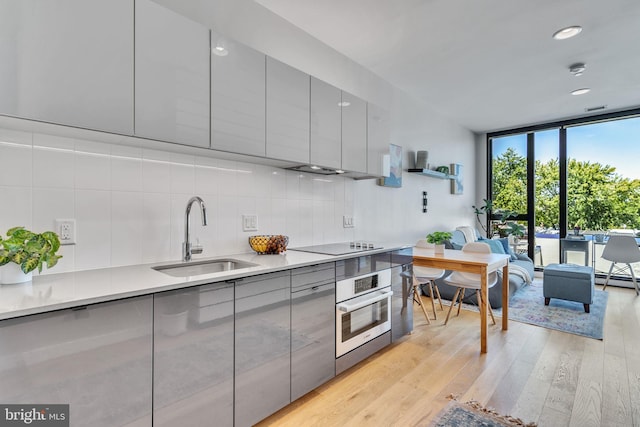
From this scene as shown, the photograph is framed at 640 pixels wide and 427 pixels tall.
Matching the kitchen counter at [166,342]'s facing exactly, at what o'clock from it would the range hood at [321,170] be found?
The range hood is roughly at 9 o'clock from the kitchen counter.

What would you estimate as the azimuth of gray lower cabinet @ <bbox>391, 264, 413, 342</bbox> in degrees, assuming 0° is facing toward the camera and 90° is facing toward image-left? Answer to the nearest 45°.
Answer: approximately 315°

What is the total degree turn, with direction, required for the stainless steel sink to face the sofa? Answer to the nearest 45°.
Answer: approximately 45° to its left

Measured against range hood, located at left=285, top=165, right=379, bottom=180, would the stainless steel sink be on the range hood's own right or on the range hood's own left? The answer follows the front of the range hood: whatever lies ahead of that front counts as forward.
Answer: on the range hood's own right

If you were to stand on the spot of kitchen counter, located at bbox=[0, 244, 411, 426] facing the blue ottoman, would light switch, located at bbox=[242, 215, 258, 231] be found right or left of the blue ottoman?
left

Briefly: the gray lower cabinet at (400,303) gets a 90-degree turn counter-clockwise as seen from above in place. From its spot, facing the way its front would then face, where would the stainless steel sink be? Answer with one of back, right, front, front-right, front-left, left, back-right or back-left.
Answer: back

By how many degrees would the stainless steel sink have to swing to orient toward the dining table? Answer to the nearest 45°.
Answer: approximately 45° to its left

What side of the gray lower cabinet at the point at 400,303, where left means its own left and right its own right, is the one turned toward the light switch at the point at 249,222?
right

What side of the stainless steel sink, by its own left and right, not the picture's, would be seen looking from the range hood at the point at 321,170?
left
